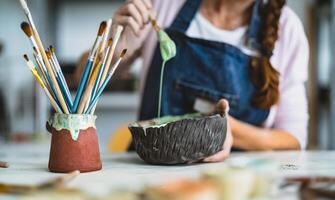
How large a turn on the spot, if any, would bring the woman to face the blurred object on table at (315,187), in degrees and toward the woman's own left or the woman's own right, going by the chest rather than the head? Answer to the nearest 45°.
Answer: approximately 45° to the woman's own left

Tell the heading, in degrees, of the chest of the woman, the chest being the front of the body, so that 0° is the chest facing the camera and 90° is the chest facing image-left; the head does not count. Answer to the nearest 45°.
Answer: approximately 45°

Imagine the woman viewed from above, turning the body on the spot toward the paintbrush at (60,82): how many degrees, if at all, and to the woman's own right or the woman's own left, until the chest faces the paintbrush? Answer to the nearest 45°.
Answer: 0° — they already face it

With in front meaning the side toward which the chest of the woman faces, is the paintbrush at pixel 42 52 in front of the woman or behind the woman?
in front

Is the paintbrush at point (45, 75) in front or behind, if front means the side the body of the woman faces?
in front

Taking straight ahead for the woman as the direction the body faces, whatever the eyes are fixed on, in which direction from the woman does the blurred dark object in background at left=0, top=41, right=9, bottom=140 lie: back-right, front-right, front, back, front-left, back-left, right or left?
right
